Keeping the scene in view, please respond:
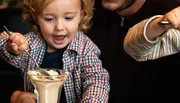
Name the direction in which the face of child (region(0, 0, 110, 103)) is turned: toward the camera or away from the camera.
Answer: toward the camera

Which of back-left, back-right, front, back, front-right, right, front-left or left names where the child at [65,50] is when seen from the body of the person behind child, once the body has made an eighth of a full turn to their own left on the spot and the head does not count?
front-right

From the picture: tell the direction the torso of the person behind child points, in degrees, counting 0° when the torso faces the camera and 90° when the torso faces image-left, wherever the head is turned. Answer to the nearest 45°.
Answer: approximately 45°

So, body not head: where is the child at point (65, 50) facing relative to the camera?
toward the camera
